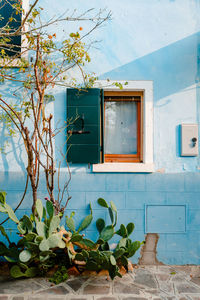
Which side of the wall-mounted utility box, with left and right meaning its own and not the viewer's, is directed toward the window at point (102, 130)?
right

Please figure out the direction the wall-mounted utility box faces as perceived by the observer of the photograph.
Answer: facing the viewer

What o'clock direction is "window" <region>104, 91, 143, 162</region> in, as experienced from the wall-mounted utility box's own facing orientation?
The window is roughly at 3 o'clock from the wall-mounted utility box.
